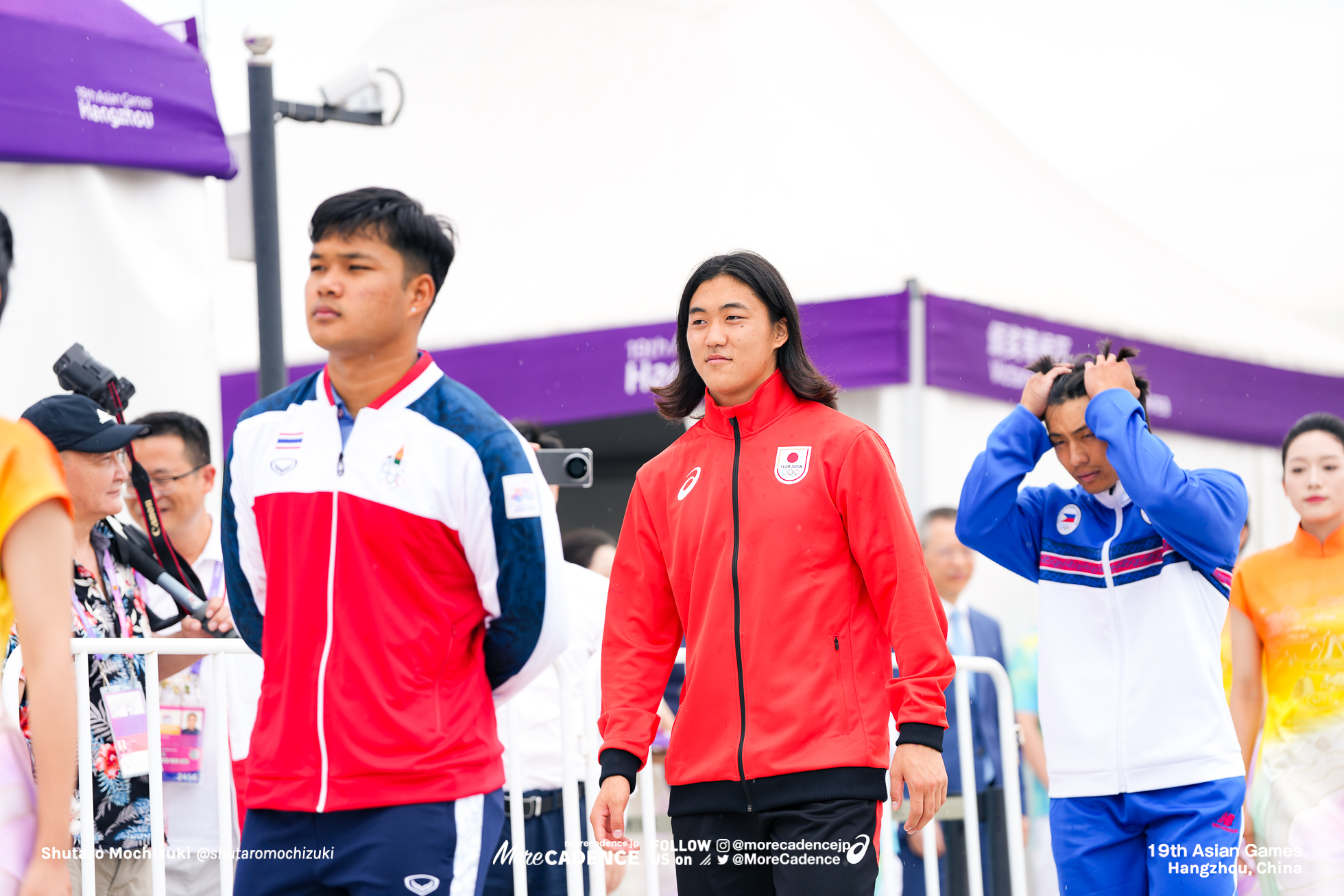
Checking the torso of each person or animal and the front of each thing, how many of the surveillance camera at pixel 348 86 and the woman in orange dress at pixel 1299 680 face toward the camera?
1

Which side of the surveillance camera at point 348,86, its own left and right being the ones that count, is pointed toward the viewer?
left

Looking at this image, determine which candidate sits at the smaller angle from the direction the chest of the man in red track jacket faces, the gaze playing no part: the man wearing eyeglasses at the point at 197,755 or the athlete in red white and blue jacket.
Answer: the athlete in red white and blue jacket

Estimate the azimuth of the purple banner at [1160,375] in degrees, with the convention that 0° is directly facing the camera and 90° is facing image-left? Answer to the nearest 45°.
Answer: approximately 315°

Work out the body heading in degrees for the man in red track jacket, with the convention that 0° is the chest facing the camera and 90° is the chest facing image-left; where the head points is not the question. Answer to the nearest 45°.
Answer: approximately 45°

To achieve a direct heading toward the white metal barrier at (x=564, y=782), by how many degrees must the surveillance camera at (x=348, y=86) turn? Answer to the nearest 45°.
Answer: approximately 90° to its left

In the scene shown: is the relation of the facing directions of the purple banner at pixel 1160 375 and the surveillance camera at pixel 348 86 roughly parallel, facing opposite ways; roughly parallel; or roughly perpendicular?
roughly perpendicular
